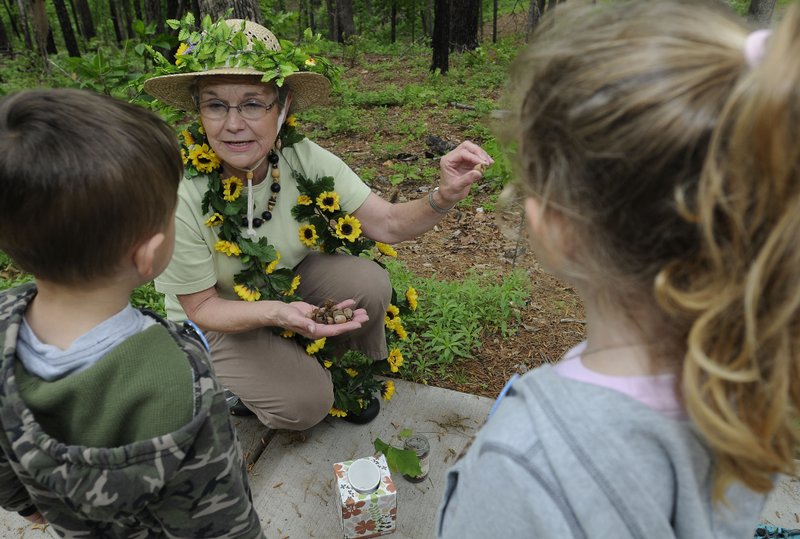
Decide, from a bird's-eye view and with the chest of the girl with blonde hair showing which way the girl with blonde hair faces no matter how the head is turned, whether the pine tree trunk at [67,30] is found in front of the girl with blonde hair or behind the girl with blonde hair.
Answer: in front

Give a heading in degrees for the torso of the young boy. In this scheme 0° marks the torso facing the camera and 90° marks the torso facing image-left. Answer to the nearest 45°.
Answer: approximately 225°

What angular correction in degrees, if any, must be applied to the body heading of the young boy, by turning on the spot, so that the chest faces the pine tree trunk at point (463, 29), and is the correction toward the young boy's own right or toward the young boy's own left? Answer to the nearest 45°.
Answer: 0° — they already face it

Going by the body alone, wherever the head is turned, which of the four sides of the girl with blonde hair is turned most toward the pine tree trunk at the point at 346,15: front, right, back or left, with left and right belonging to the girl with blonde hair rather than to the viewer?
front

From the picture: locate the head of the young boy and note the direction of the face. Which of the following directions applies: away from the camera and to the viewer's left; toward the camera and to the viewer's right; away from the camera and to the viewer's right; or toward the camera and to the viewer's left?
away from the camera and to the viewer's right

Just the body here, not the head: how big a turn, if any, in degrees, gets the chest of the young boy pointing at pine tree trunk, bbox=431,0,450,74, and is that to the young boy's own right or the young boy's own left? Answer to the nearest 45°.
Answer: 0° — they already face it

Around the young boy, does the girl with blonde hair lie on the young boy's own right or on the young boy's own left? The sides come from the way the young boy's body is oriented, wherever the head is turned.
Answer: on the young boy's own right

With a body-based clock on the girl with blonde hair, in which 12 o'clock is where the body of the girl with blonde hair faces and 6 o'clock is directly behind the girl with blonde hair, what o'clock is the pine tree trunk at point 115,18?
The pine tree trunk is roughly at 12 o'clock from the girl with blonde hair.

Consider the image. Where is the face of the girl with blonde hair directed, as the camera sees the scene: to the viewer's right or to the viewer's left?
to the viewer's left

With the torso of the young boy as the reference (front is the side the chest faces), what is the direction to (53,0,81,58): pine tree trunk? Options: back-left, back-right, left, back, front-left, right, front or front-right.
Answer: front-left

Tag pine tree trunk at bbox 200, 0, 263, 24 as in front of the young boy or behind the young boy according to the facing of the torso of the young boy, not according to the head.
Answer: in front

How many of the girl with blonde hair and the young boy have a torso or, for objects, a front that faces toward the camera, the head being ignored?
0

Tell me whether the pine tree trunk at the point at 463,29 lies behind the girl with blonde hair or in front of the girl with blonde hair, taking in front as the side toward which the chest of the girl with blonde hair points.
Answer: in front
